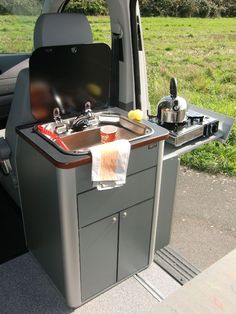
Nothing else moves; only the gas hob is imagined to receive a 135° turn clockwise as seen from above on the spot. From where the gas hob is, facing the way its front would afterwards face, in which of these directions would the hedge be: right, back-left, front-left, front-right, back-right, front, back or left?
right

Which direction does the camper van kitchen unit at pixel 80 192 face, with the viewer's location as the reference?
facing the viewer and to the right of the viewer

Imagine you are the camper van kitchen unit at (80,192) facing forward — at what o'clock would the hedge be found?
The hedge is roughly at 8 o'clock from the camper van kitchen unit.
